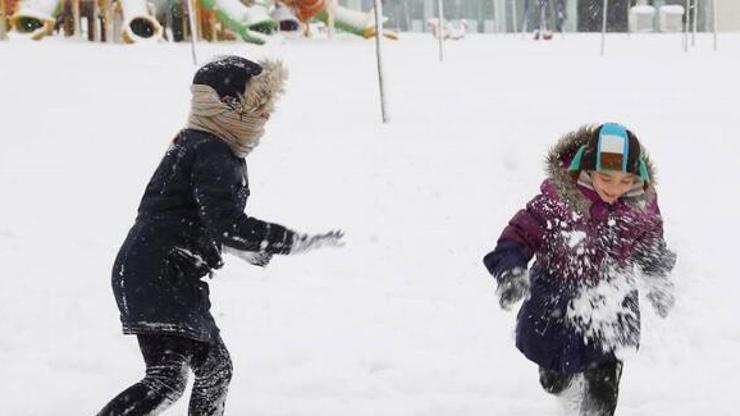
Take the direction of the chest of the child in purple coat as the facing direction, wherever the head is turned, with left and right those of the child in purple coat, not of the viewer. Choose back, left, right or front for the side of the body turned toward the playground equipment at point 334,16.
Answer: back

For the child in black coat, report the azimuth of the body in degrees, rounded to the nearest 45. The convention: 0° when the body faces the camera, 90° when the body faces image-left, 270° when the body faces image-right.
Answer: approximately 270°

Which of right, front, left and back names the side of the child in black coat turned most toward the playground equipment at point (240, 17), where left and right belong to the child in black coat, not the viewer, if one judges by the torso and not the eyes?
left

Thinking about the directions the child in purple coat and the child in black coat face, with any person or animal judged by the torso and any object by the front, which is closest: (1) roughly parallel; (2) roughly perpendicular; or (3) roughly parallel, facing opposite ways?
roughly perpendicular

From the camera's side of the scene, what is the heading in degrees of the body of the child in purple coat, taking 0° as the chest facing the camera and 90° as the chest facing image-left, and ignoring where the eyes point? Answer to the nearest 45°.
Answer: approximately 0°

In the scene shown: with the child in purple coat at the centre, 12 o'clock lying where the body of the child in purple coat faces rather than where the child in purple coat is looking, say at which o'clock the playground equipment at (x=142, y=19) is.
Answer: The playground equipment is roughly at 5 o'clock from the child in purple coat.

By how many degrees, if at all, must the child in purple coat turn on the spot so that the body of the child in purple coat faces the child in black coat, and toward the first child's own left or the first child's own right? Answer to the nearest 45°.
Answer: approximately 90° to the first child's own right

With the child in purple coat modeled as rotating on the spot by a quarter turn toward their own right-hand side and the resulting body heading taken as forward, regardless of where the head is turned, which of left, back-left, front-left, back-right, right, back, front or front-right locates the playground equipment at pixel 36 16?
front-right

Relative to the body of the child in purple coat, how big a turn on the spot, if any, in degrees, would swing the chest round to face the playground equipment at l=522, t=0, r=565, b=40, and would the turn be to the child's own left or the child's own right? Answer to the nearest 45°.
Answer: approximately 180°

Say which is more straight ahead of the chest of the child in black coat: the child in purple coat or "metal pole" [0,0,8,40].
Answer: the child in purple coat

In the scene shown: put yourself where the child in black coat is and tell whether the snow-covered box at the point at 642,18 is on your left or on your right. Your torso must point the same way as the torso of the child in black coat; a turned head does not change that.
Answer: on your left

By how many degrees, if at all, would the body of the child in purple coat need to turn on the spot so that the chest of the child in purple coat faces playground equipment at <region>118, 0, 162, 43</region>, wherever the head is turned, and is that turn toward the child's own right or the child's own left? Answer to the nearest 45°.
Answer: approximately 135° to the child's own right

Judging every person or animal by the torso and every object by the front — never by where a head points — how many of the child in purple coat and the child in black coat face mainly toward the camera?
1
